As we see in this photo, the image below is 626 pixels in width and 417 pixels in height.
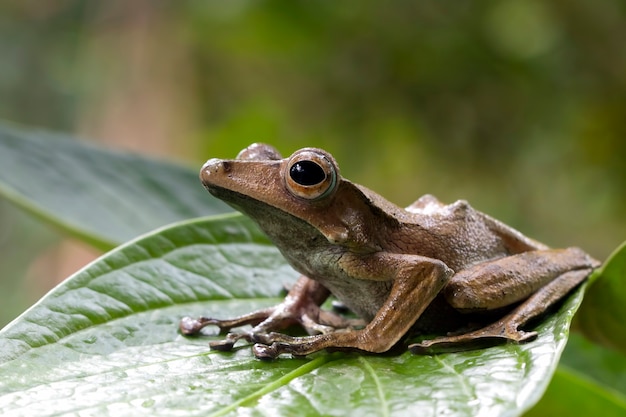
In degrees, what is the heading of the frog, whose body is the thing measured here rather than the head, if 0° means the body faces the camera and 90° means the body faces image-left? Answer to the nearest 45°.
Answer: approximately 90°
